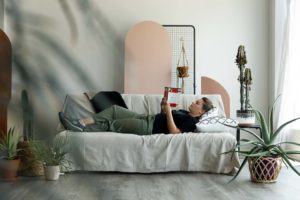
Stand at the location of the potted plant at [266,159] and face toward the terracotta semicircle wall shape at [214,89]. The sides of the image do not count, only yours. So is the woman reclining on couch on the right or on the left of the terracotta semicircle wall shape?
left

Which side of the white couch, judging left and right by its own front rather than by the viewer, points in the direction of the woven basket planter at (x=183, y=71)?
back

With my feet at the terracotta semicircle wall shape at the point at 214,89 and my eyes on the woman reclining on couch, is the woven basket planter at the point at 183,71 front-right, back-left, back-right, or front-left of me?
front-right

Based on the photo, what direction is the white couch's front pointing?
toward the camera

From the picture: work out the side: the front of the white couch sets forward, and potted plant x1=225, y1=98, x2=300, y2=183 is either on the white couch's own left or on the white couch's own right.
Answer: on the white couch's own left
